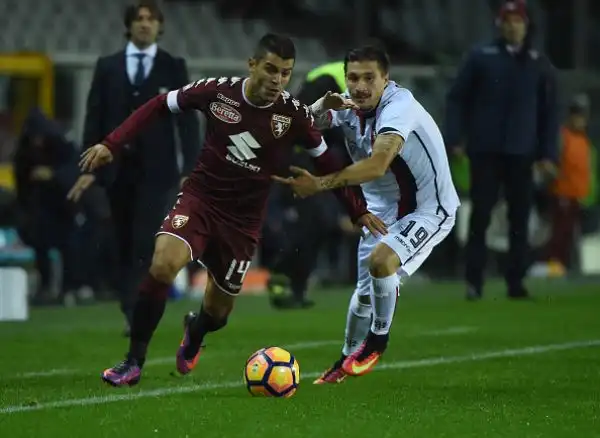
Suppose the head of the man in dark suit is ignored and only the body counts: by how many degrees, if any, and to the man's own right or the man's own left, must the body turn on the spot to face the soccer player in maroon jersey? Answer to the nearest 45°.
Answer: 0° — they already face them

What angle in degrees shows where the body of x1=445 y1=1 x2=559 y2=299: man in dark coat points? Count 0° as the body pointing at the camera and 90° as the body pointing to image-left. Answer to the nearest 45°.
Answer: approximately 0°

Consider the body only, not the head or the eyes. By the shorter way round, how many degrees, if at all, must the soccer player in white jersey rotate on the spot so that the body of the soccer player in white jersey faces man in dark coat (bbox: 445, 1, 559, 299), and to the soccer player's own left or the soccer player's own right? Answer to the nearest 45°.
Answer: approximately 135° to the soccer player's own right

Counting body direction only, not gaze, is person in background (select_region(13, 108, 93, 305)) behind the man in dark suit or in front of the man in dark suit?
behind

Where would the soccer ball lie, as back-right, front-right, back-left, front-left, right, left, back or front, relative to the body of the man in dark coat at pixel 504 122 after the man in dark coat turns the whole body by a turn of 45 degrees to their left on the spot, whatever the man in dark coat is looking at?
front-right

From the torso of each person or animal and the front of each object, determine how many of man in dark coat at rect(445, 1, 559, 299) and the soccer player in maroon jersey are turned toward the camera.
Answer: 2

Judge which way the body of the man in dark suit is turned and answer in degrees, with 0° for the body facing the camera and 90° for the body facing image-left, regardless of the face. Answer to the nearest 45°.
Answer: approximately 0°

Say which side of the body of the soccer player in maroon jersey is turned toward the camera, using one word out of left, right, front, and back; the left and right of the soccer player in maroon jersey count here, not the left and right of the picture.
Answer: front

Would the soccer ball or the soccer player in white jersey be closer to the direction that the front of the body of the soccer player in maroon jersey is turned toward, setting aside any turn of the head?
the soccer ball

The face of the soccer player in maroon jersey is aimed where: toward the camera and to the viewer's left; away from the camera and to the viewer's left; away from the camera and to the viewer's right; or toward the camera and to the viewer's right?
toward the camera and to the viewer's right

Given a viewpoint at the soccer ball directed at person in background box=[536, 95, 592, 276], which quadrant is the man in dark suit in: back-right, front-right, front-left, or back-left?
front-left

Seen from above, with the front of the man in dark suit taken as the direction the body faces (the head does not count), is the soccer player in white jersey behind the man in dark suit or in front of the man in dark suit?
in front
